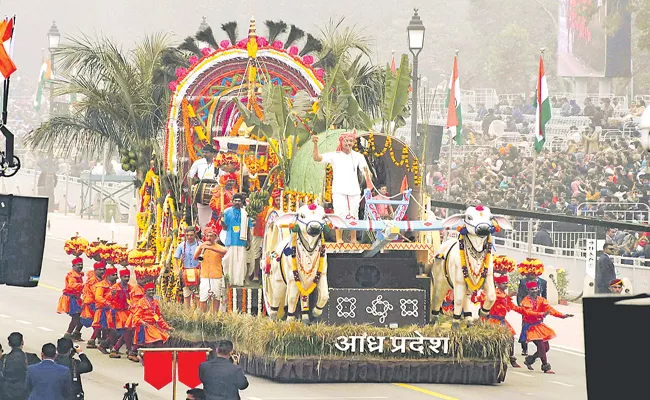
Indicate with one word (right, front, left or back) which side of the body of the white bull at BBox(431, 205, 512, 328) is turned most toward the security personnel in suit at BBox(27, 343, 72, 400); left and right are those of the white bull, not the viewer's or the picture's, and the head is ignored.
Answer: right

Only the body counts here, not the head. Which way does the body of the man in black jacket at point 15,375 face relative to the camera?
away from the camera

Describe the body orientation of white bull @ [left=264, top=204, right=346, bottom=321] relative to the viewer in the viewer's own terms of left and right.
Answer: facing the viewer and to the right of the viewer

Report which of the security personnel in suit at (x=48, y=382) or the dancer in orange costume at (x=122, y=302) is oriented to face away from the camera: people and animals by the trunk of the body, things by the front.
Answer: the security personnel in suit

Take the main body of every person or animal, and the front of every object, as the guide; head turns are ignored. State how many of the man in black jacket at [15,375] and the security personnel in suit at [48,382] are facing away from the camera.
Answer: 2

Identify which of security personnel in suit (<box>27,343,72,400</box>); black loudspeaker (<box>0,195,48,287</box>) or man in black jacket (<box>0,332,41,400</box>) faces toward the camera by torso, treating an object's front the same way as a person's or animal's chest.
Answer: the black loudspeaker

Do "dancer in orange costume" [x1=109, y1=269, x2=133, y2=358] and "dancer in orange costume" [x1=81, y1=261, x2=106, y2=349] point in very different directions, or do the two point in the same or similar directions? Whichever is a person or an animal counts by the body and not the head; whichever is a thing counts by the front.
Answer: same or similar directions

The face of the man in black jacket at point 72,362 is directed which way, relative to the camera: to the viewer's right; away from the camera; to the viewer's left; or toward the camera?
away from the camera

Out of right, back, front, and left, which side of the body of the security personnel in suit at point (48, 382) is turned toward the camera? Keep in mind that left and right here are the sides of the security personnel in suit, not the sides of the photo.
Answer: back

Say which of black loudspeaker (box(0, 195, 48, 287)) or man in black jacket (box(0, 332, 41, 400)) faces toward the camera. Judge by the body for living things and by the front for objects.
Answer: the black loudspeaker

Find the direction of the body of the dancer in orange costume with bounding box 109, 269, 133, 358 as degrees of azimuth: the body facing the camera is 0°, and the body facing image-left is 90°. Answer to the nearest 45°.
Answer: approximately 315°
